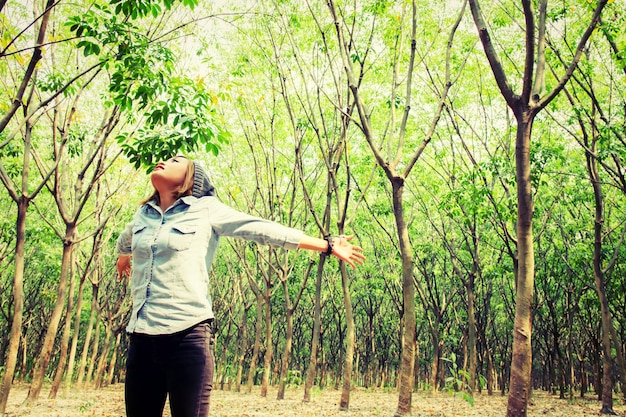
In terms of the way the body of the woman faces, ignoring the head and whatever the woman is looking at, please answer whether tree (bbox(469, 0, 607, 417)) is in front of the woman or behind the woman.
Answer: behind

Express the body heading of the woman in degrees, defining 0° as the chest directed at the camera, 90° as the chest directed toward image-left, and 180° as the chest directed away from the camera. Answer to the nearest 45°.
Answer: approximately 45°

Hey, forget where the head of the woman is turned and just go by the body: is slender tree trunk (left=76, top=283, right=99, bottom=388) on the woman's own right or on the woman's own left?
on the woman's own right

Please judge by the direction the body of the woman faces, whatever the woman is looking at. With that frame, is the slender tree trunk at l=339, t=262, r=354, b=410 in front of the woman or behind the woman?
behind

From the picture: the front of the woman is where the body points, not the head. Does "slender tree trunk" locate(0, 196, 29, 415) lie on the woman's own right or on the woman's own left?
on the woman's own right
